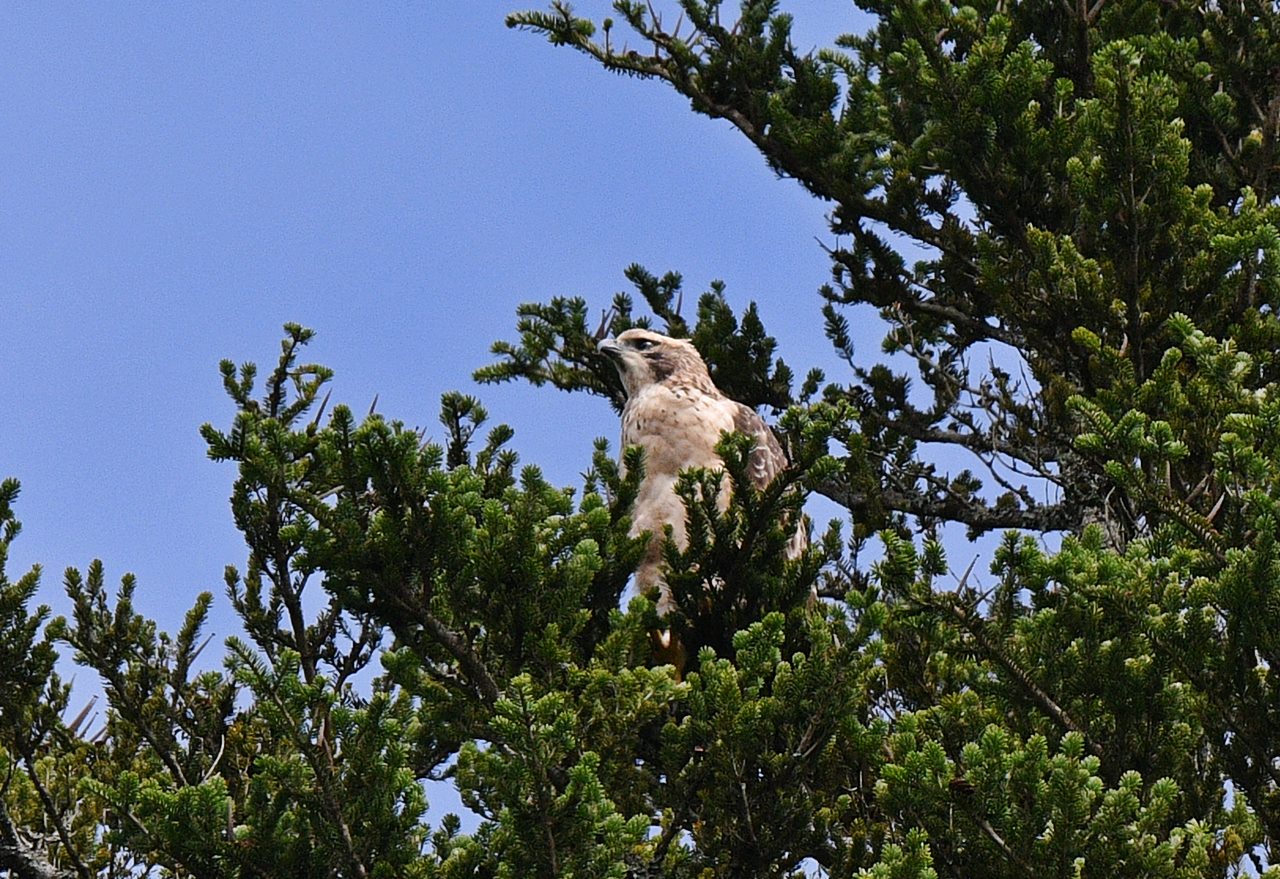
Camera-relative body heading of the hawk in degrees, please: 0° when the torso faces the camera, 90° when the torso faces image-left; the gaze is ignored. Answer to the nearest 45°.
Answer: approximately 45°
